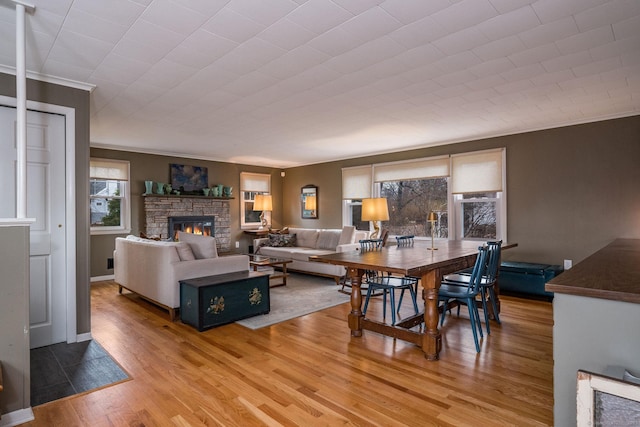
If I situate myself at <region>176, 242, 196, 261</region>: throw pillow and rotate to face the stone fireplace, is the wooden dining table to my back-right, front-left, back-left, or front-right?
back-right

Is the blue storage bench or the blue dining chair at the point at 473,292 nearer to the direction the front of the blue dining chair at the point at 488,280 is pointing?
the blue dining chair

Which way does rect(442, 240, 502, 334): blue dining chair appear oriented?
to the viewer's left

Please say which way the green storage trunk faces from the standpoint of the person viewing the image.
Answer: facing the viewer and to the right of the viewer

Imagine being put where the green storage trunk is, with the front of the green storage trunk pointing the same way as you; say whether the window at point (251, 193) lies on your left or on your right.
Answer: on your left

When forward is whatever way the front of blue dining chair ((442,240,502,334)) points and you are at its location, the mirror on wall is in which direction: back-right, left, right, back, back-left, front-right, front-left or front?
front-right

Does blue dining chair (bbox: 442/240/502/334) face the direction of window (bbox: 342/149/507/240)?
no

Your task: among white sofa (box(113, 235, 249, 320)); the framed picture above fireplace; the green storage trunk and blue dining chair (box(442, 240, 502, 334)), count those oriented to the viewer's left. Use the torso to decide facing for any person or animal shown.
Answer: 1

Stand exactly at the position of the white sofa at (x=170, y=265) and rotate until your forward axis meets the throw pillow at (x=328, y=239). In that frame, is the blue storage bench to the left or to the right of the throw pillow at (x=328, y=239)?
right

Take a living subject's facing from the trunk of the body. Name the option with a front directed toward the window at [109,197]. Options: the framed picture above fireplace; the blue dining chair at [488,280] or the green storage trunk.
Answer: the blue dining chair

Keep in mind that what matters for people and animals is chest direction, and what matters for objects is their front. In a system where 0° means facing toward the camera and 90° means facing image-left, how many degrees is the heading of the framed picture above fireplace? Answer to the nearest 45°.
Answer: approximately 315°

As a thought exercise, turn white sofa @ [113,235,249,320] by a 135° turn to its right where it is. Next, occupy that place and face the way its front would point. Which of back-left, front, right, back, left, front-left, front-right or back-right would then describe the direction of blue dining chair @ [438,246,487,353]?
front-left
